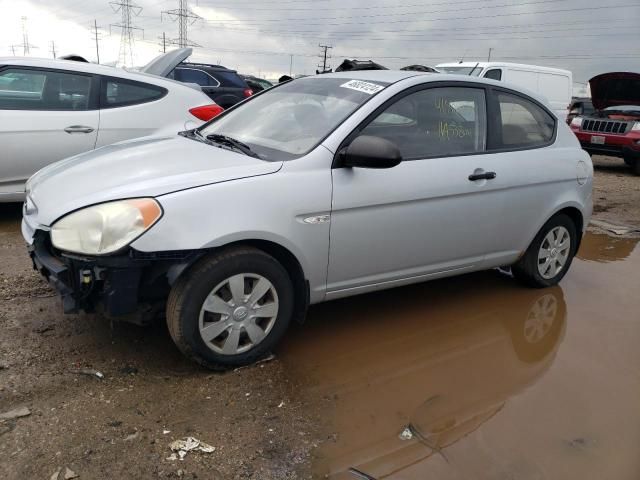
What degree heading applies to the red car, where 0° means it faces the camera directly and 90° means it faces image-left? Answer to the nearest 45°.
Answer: approximately 45°

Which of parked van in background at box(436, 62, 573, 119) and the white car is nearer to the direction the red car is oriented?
the white car

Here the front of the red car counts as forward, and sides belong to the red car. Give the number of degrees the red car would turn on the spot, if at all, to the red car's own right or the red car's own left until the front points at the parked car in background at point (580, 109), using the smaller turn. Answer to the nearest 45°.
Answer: approximately 90° to the red car's own right

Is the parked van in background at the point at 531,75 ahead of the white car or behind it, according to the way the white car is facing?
behind

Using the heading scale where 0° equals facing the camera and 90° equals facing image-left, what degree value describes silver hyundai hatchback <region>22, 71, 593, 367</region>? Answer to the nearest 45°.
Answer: approximately 45°

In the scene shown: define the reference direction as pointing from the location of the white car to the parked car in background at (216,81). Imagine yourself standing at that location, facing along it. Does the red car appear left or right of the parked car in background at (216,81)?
right

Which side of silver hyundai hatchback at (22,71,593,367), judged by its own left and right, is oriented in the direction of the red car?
back

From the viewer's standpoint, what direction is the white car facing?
to the viewer's left

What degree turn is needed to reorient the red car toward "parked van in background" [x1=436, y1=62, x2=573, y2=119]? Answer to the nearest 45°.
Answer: approximately 90° to its right
